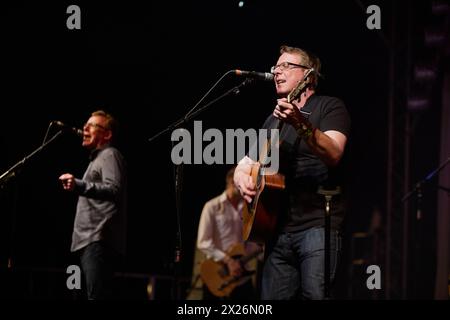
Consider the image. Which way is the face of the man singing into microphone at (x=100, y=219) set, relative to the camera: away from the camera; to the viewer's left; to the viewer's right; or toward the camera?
to the viewer's left

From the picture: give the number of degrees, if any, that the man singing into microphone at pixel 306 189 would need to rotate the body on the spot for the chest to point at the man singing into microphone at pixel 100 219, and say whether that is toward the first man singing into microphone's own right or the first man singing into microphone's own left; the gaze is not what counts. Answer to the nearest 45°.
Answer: approximately 90° to the first man singing into microphone's own right

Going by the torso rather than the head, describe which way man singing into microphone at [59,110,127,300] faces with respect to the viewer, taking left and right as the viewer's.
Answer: facing to the left of the viewer

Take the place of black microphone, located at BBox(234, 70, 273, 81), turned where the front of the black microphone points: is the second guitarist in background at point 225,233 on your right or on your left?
on your left

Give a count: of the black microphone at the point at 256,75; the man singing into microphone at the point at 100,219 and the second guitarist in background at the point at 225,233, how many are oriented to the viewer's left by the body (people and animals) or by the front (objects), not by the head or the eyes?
1

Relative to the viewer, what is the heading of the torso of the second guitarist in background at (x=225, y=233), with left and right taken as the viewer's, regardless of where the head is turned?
facing the viewer and to the right of the viewer

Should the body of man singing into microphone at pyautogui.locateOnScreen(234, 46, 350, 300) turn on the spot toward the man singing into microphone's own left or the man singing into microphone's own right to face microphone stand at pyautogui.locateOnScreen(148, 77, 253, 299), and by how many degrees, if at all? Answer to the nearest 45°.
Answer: approximately 45° to the man singing into microphone's own right

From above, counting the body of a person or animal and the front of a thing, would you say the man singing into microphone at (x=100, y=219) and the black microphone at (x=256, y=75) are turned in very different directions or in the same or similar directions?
very different directions

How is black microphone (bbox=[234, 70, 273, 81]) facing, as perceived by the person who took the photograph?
facing to the right of the viewer

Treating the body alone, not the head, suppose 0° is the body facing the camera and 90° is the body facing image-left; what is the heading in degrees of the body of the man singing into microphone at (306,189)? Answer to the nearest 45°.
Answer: approximately 45°

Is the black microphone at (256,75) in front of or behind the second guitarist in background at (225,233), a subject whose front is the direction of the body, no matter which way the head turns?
in front
